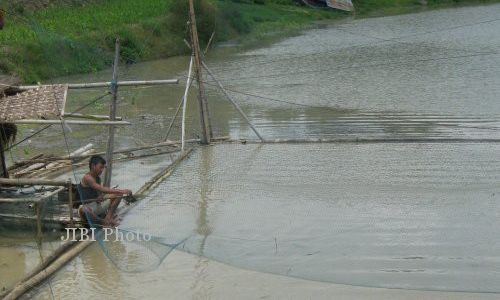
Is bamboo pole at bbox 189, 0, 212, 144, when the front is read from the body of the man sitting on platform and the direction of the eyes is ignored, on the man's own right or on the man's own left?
on the man's own left

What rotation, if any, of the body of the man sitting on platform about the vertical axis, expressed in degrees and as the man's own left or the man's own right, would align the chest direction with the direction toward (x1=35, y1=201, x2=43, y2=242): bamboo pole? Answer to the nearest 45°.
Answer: approximately 135° to the man's own right

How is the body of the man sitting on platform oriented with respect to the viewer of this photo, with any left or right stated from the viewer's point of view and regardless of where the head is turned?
facing to the right of the viewer

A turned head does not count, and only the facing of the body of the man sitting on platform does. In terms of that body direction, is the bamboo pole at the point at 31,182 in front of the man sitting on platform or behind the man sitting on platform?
behind

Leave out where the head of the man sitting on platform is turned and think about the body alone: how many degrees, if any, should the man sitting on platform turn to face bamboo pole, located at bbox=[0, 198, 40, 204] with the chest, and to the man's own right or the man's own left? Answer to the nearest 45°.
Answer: approximately 180°

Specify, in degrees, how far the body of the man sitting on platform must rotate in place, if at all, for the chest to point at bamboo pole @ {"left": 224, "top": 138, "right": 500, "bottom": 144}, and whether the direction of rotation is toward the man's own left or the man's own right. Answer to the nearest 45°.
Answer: approximately 45° to the man's own left
